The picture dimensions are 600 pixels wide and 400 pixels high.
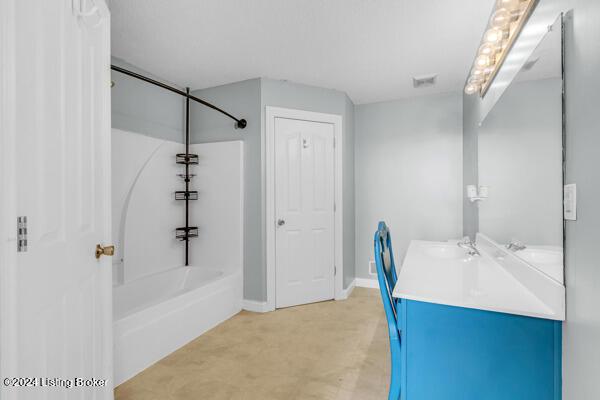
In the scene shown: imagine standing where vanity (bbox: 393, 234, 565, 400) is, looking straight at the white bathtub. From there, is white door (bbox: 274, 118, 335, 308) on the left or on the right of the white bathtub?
right

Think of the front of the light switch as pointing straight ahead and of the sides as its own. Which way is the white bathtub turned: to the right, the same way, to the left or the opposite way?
the opposite way

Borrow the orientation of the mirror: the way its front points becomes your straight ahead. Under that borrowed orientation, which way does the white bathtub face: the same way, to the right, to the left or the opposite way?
the opposite way

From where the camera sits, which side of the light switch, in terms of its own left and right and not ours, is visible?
left

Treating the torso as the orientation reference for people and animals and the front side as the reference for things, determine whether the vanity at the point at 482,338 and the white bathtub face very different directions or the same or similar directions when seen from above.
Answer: very different directions

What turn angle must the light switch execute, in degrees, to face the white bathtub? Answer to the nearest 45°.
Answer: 0° — it already faces it

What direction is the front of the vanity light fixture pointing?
to the viewer's left

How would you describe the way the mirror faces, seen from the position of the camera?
facing to the left of the viewer

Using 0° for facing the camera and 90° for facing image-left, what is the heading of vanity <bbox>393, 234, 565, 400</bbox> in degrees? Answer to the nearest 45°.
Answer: approximately 90°
